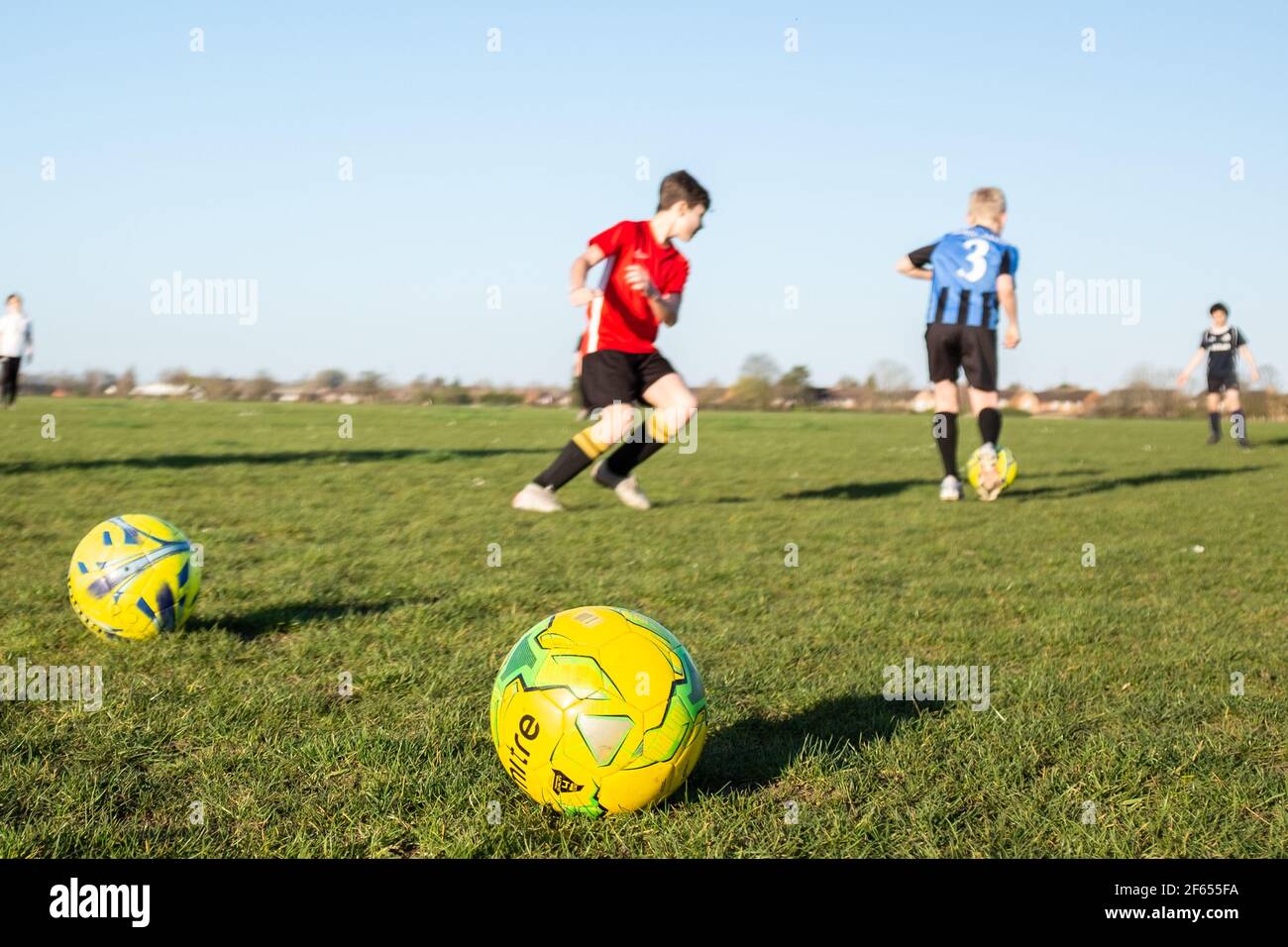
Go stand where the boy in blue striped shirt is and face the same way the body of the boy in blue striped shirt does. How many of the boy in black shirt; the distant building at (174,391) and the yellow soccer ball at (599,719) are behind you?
1

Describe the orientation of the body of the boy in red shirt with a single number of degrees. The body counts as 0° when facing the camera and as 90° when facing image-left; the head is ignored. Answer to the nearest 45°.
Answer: approximately 315°

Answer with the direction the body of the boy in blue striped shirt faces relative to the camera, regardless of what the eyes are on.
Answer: away from the camera

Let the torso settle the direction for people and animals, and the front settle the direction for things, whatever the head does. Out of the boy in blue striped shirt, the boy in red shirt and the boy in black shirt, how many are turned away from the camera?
1

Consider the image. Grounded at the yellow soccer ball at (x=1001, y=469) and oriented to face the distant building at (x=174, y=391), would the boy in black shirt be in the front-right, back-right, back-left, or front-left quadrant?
front-right

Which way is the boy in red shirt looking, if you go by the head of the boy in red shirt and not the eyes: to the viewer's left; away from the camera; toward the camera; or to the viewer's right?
to the viewer's right

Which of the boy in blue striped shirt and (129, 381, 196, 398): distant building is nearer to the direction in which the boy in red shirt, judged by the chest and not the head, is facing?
the boy in blue striped shirt

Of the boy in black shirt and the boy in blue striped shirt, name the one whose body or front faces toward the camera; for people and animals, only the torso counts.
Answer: the boy in black shirt

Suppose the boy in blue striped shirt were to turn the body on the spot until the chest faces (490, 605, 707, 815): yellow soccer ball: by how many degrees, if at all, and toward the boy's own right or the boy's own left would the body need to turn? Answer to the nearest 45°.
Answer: approximately 180°

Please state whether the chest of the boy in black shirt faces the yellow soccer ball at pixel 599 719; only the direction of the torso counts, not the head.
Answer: yes

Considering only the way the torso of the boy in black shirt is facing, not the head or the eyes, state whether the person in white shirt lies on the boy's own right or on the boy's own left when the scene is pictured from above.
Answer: on the boy's own right

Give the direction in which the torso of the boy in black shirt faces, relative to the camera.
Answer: toward the camera

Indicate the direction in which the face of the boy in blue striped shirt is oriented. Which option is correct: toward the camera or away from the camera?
away from the camera
